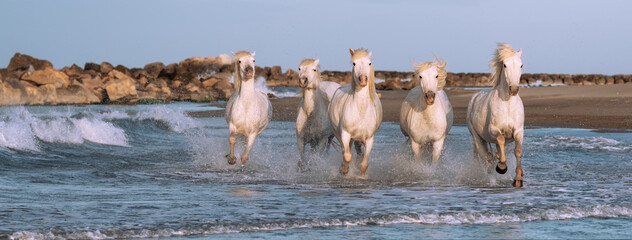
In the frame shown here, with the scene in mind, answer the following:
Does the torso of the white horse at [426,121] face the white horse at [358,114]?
no

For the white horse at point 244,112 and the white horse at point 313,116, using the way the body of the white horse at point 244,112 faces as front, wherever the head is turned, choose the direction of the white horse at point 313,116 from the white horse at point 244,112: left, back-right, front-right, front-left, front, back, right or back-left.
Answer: left

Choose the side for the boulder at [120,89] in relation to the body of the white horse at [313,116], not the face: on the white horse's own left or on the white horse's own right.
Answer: on the white horse's own right

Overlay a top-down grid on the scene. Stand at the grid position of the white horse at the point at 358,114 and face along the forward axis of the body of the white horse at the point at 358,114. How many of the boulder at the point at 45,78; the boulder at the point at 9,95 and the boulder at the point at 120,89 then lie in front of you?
0

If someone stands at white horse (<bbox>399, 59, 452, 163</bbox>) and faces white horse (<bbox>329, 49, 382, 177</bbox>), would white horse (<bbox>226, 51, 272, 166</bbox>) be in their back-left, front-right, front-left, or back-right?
front-right

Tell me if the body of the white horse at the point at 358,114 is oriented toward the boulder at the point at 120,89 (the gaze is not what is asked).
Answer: no

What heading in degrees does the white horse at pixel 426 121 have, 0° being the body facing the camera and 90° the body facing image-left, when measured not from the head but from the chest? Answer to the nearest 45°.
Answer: approximately 0°

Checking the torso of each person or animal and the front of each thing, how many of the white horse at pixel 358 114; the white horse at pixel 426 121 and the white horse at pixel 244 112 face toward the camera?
3

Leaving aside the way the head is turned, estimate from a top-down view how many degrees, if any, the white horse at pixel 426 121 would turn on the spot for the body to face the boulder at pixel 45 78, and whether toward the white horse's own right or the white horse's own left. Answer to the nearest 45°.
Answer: approximately 135° to the white horse's own right

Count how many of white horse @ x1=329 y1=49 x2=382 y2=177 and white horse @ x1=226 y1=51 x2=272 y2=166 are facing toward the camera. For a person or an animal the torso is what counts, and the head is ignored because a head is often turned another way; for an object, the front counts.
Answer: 2

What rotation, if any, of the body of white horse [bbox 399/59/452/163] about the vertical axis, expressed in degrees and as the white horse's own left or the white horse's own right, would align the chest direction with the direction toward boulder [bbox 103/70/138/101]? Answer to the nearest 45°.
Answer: approximately 135° to the white horse's own right

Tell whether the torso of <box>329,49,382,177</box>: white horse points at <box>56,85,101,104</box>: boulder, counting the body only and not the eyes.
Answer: no

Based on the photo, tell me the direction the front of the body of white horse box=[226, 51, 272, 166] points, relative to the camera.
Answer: toward the camera

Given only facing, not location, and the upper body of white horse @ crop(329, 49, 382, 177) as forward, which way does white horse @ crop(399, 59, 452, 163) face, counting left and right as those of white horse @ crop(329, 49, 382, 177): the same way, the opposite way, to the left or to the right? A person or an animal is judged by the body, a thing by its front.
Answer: the same way

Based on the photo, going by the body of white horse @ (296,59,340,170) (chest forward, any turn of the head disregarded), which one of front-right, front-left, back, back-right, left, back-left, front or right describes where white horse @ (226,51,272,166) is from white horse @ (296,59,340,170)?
front-right

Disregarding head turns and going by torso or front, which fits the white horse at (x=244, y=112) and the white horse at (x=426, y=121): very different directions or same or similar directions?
same or similar directions

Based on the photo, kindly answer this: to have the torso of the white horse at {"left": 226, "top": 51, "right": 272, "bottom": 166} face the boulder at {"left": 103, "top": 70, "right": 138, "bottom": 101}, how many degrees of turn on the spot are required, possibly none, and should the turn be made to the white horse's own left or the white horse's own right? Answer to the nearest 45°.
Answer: approximately 180°
